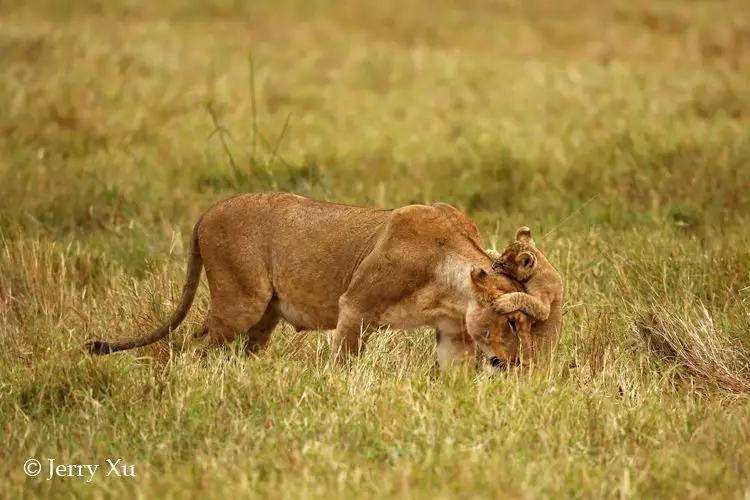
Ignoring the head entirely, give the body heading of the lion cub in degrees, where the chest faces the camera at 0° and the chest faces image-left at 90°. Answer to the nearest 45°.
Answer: approximately 90°

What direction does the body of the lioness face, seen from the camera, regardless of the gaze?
to the viewer's right
